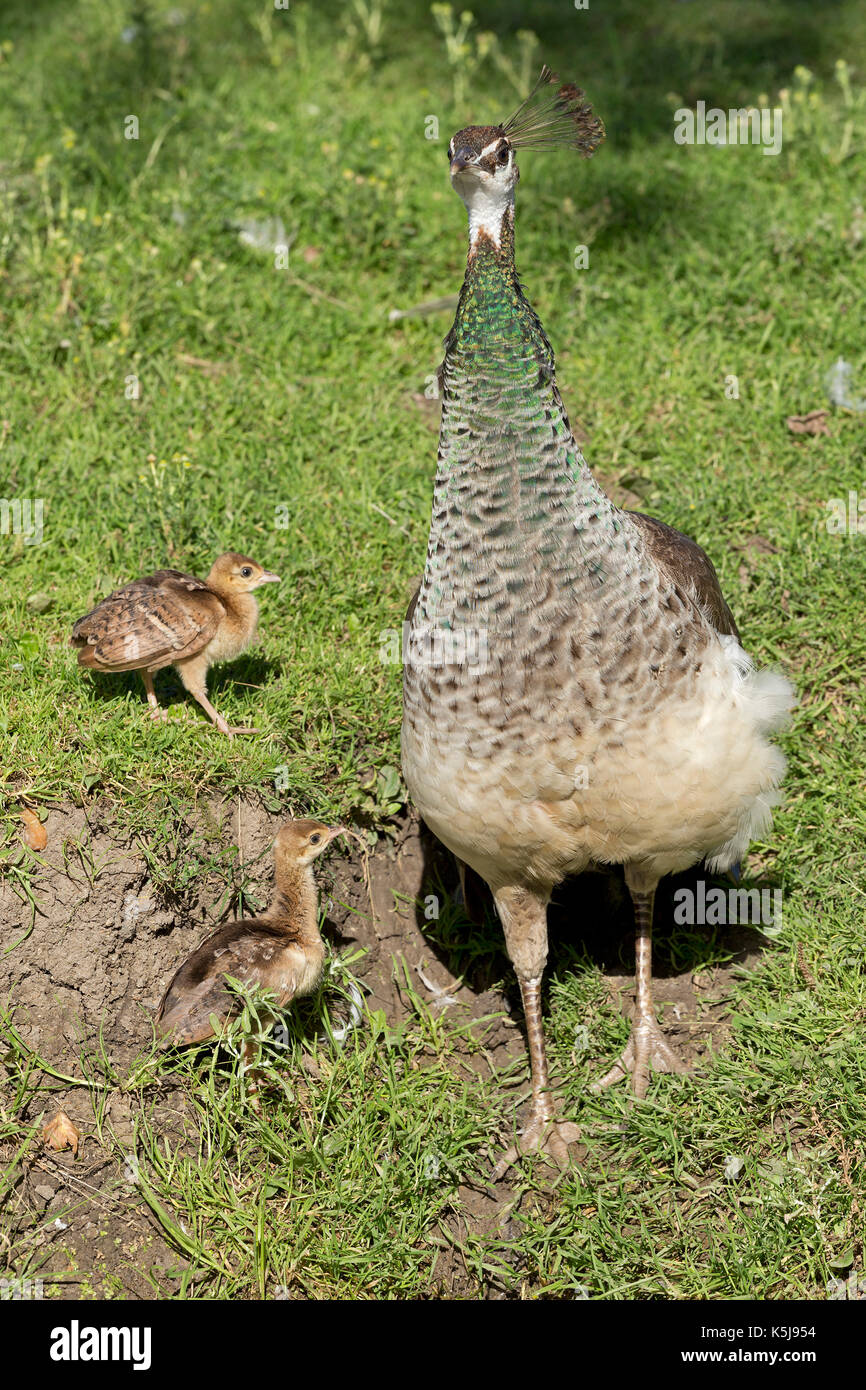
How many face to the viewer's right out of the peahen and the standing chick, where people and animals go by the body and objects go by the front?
1

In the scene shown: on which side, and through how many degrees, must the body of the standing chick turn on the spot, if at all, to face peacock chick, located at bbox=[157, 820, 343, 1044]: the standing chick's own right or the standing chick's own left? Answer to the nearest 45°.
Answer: approximately 90° to the standing chick's own right

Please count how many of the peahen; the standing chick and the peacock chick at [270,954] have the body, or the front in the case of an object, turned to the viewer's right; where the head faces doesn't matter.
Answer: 2

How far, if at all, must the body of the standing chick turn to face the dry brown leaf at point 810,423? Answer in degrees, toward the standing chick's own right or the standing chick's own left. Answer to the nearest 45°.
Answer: approximately 45° to the standing chick's own left

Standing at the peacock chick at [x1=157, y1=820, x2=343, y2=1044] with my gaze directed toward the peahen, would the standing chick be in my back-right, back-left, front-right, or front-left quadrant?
back-left

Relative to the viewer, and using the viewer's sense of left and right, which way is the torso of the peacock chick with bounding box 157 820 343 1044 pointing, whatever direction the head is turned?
facing to the right of the viewer

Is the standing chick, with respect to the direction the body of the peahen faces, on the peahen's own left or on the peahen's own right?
on the peahen's own right

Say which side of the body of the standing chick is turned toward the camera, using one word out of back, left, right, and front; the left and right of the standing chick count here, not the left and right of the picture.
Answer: right

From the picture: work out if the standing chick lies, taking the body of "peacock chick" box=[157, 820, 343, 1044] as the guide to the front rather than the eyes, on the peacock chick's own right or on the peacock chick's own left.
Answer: on the peacock chick's own left

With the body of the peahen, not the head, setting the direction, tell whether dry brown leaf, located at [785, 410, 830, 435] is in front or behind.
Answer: behind

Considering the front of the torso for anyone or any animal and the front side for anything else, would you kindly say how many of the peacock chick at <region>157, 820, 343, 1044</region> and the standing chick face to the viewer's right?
2

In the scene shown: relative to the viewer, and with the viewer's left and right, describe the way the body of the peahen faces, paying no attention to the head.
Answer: facing the viewer and to the left of the viewer
